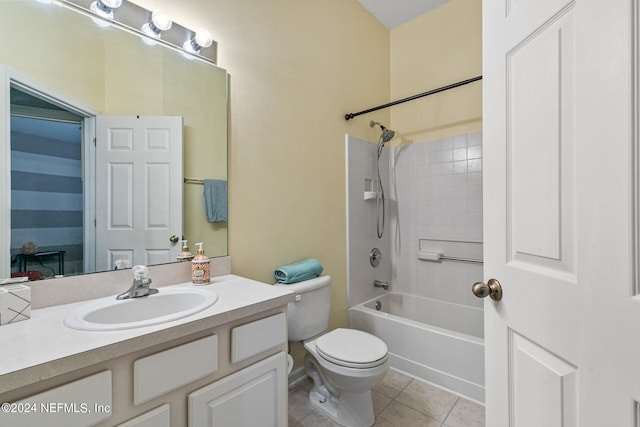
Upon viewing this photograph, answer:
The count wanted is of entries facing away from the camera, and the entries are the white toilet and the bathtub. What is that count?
0

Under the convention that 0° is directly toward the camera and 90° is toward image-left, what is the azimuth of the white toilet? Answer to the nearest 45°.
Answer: approximately 315°

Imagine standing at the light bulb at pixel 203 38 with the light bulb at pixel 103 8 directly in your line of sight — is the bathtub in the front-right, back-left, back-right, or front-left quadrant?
back-left

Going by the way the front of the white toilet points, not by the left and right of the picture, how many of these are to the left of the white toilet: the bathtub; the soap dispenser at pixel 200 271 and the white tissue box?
1

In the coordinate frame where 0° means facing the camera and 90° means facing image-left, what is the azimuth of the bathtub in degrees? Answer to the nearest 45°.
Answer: approximately 45°

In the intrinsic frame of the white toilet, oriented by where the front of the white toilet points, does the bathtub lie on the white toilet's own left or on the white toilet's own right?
on the white toilet's own left
